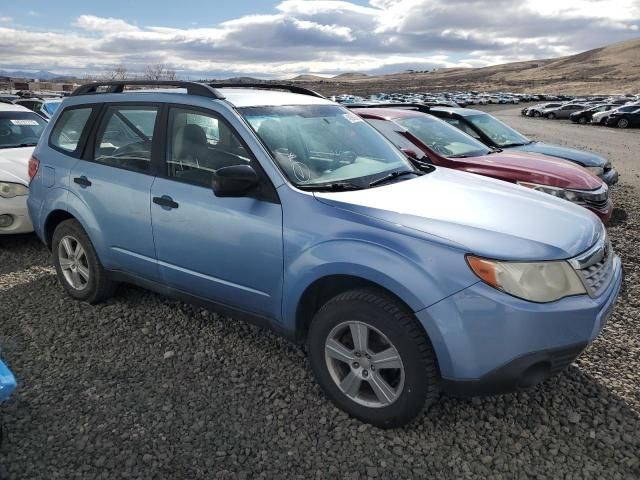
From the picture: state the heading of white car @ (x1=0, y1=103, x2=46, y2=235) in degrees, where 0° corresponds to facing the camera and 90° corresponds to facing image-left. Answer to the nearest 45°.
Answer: approximately 0°

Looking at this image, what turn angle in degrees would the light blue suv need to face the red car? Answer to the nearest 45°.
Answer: approximately 90° to its left

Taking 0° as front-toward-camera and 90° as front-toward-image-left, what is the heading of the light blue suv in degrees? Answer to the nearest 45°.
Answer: approximately 315°

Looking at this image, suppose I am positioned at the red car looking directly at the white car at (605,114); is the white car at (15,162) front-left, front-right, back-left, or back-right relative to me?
back-left

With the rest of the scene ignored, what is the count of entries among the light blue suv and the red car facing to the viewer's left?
0

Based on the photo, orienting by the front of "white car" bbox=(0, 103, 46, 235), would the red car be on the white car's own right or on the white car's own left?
on the white car's own left

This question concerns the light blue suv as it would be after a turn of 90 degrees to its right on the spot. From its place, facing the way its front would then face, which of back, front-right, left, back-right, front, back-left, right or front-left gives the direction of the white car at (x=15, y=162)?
right

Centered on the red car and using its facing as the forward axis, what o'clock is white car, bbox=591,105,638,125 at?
The white car is roughly at 8 o'clock from the red car.

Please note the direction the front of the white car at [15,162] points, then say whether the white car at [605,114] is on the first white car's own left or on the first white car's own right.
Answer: on the first white car's own left

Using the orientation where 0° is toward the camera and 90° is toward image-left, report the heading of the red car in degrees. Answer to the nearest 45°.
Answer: approximately 315°
